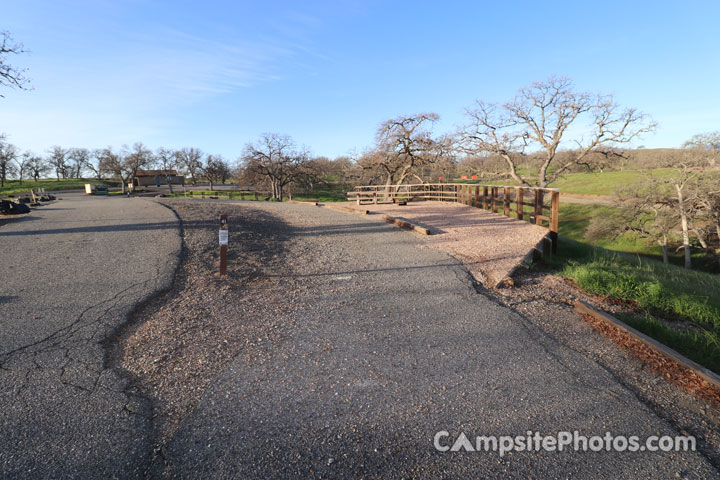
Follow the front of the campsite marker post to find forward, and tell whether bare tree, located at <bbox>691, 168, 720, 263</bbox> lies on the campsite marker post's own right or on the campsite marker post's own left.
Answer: on the campsite marker post's own left

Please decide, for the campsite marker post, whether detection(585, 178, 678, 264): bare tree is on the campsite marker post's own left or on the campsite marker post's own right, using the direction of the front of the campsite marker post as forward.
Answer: on the campsite marker post's own left

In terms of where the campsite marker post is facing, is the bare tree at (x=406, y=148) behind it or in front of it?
behind

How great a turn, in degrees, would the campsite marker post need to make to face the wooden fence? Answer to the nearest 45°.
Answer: approximately 135° to its left

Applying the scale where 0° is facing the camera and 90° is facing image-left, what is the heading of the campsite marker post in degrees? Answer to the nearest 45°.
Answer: approximately 0°
